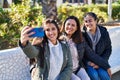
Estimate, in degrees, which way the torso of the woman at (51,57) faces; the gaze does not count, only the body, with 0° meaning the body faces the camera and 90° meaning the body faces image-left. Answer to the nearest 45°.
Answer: approximately 0°

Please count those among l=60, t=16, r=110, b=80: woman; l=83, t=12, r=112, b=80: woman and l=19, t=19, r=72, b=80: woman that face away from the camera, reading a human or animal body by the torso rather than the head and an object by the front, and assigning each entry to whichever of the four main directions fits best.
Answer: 0

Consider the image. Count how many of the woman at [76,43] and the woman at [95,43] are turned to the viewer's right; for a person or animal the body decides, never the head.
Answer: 0

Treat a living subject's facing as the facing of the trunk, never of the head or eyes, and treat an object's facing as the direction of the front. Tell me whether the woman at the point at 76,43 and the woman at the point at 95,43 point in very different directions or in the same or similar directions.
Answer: same or similar directions

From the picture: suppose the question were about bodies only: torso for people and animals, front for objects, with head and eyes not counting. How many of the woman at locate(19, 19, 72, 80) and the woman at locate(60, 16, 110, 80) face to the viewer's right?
0

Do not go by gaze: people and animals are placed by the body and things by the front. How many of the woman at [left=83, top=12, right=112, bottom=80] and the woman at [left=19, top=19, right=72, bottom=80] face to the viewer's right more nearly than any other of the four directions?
0

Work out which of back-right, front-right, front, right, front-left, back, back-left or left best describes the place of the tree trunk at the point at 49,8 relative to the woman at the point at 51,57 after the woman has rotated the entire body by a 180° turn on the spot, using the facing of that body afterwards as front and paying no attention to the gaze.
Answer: front

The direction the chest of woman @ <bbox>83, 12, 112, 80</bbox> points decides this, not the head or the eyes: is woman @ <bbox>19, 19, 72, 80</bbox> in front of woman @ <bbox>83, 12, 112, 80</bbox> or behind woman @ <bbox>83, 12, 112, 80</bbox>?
in front

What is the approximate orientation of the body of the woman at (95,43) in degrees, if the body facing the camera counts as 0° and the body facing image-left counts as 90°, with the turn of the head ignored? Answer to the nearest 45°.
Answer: approximately 45°

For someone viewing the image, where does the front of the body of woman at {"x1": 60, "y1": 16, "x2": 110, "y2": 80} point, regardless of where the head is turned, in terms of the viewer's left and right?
facing the viewer and to the left of the viewer
